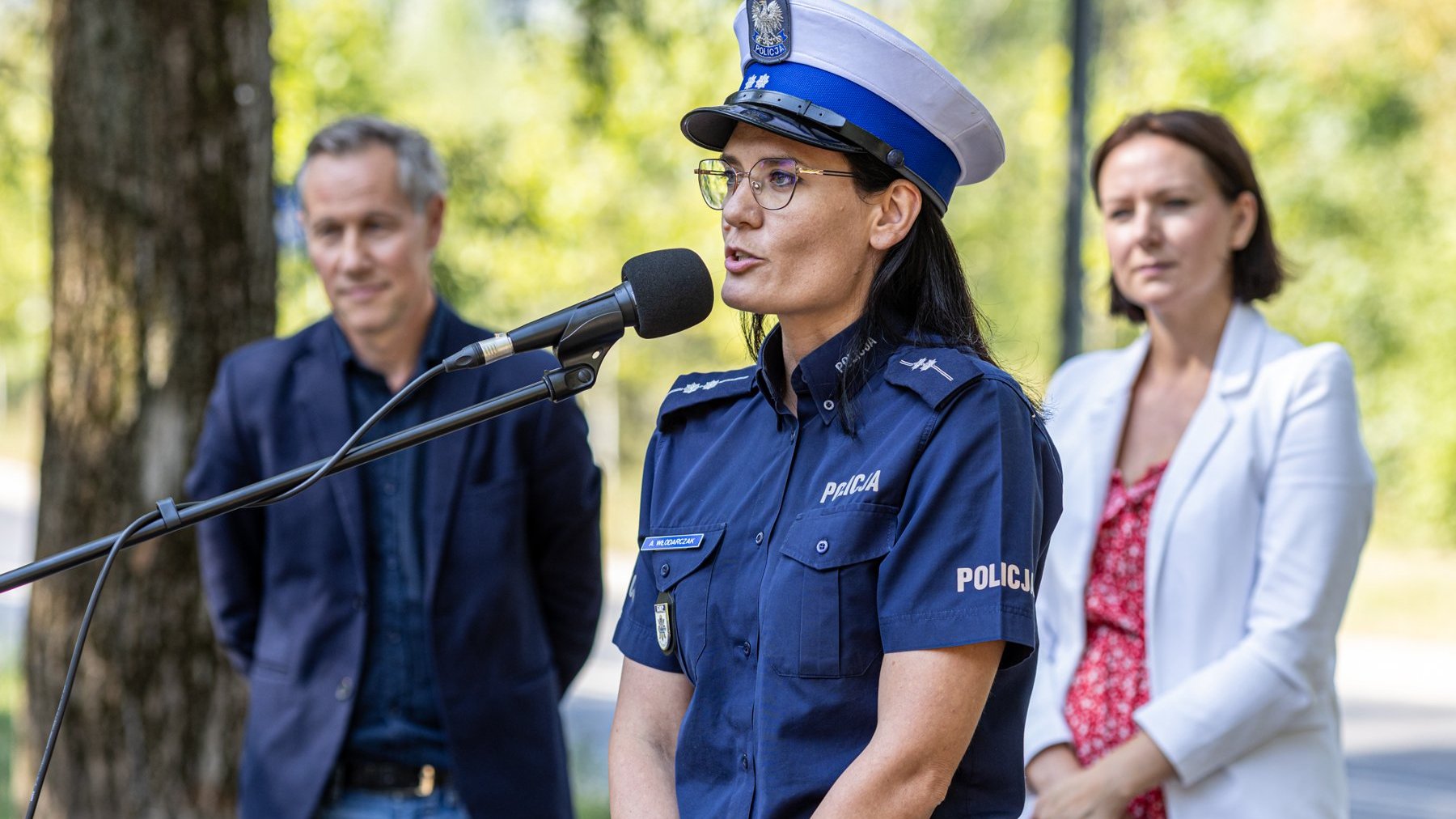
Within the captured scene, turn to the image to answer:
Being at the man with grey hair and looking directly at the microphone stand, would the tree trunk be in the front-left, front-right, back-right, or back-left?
back-right

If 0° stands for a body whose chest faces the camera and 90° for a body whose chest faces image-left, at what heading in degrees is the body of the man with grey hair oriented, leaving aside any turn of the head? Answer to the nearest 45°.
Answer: approximately 0°

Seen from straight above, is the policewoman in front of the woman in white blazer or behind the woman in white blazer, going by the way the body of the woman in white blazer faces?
in front

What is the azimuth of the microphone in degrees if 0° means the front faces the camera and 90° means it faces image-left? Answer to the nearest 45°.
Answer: approximately 270°

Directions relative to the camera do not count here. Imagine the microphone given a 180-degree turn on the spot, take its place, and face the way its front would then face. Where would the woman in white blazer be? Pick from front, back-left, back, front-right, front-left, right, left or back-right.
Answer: back-right

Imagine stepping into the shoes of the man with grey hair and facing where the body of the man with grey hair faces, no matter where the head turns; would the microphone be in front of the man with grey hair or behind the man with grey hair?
in front

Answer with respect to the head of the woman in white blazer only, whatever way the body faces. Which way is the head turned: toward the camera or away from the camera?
toward the camera

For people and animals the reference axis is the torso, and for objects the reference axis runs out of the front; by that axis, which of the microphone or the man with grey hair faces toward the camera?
the man with grey hair

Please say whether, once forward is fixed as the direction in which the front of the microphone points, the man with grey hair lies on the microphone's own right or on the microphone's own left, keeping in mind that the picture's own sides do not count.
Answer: on the microphone's own left

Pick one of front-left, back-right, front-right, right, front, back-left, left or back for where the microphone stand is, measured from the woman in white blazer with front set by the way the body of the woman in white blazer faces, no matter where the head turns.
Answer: front

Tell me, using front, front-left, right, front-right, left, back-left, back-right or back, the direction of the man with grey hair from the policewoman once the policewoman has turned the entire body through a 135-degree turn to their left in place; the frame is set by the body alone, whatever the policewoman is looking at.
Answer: back-left

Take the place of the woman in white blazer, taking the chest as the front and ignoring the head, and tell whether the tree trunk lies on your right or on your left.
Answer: on your right

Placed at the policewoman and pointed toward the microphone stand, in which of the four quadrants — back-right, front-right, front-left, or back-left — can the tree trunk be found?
front-right

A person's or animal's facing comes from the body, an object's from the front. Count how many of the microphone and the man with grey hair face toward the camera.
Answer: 1

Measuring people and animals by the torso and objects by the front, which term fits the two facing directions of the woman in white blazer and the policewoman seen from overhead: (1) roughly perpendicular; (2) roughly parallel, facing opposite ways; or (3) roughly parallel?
roughly parallel

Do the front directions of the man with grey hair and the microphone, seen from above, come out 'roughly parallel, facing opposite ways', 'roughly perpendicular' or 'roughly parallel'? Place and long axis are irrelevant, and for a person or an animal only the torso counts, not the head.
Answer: roughly perpendicular
